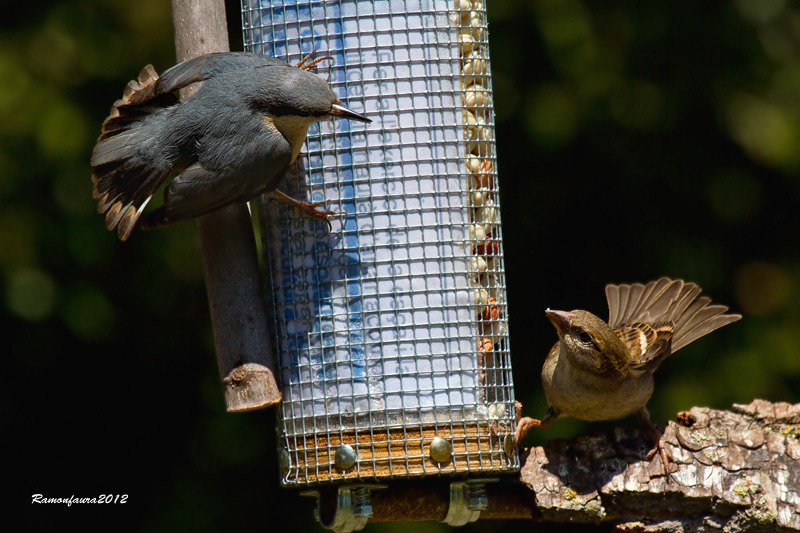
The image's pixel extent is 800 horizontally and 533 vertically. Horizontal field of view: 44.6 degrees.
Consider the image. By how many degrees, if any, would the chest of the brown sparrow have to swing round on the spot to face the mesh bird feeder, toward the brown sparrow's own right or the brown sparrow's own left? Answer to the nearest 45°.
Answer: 0° — it already faces it

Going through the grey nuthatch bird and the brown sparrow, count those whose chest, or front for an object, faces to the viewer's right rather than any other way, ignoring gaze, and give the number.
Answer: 1

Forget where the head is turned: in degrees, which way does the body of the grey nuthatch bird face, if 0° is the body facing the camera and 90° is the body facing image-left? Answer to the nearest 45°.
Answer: approximately 270°

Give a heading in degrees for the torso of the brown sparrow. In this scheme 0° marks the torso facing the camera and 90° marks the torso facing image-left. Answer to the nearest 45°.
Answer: approximately 45°

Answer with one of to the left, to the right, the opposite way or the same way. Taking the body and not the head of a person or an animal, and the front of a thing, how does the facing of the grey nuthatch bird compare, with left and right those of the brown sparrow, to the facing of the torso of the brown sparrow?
the opposite way
